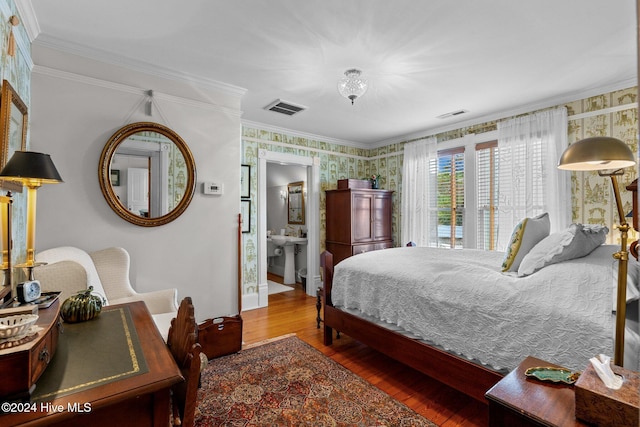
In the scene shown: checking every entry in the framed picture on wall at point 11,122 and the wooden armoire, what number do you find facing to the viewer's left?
0

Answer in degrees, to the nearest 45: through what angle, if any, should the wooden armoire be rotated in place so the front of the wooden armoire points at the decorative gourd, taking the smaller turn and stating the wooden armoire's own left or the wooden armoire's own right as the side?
approximately 45° to the wooden armoire's own right

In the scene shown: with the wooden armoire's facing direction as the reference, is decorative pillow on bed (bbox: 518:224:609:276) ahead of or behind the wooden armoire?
ahead

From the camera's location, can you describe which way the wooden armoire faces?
facing the viewer and to the right of the viewer

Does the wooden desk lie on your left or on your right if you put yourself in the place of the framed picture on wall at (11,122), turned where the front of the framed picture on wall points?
on your right

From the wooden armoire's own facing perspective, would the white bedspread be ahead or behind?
ahead

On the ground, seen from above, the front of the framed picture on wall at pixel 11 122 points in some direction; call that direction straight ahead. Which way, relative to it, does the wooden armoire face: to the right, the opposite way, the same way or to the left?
to the right

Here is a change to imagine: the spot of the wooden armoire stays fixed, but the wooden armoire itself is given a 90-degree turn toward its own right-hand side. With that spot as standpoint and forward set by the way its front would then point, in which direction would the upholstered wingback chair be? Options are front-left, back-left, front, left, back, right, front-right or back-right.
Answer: front

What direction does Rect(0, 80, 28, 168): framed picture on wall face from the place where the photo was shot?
facing to the right of the viewer

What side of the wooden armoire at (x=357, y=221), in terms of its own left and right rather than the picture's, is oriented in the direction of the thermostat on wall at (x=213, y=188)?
right

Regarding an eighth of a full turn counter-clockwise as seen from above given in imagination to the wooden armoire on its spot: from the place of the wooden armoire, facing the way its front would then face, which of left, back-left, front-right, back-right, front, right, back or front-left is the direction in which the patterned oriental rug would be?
right

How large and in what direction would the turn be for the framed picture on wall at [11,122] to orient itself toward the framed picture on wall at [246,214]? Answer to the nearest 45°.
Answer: approximately 45° to its left

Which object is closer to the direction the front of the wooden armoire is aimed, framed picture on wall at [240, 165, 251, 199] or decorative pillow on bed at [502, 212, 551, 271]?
the decorative pillow on bed
